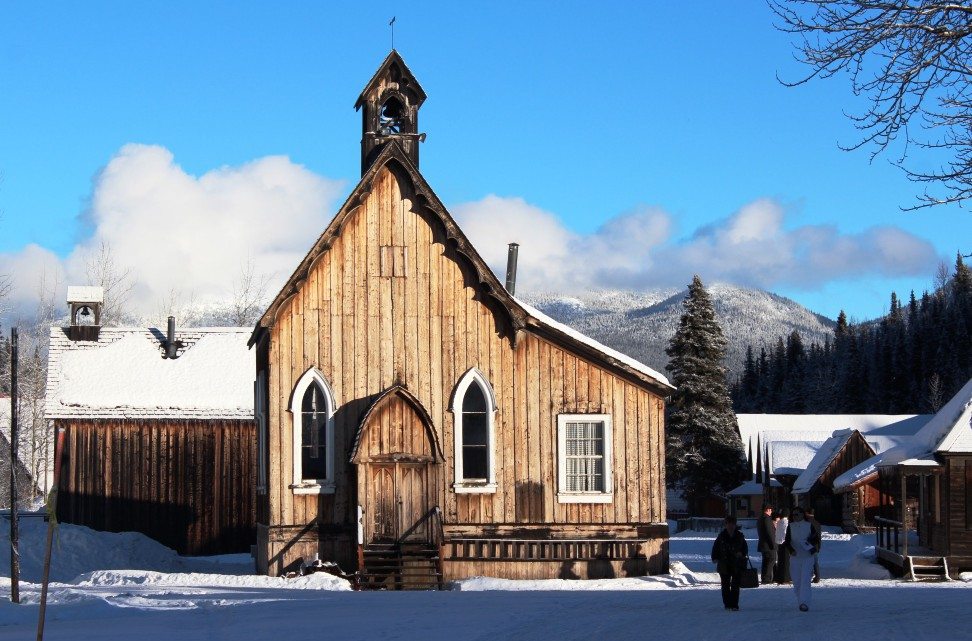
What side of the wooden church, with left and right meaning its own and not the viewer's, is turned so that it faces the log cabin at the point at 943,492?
left

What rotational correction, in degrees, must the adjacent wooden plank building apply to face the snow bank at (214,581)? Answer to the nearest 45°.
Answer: approximately 90° to its left

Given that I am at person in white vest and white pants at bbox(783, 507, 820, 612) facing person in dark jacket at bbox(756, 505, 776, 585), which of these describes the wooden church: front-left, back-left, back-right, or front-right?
front-left

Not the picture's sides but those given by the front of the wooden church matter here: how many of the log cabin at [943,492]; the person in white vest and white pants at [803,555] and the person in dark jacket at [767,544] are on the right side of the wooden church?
0

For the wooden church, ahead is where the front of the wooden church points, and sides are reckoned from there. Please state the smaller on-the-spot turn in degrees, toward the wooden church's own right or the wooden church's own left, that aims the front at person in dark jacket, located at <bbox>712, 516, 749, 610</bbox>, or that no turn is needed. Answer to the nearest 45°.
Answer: approximately 45° to the wooden church's own left

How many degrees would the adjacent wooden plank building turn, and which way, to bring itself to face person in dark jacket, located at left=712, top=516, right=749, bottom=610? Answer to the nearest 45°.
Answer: approximately 90° to its left

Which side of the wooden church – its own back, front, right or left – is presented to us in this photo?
front

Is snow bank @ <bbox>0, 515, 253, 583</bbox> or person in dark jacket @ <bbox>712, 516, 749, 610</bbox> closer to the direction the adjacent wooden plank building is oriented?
the snow bank

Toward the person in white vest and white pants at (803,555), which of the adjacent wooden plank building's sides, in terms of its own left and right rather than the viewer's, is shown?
left
